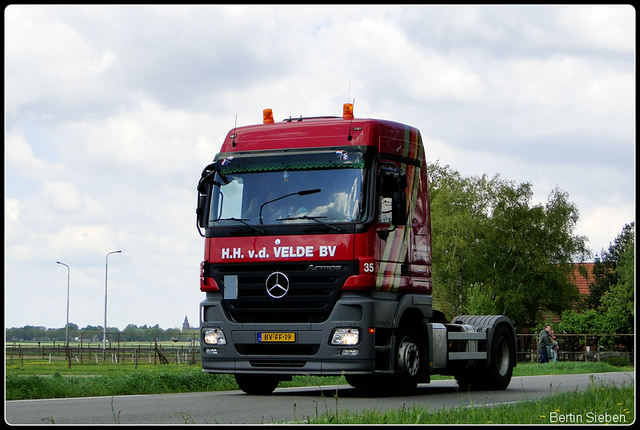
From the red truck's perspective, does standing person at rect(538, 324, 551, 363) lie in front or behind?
behind

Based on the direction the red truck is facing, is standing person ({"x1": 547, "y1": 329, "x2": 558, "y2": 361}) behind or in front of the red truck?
behind

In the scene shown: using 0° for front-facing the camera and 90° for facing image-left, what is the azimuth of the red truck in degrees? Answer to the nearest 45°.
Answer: approximately 45°
